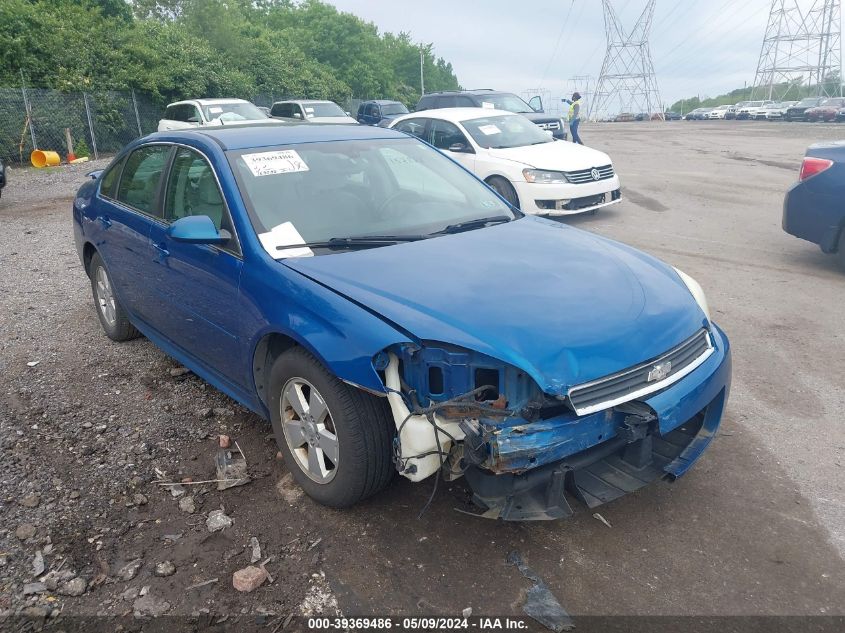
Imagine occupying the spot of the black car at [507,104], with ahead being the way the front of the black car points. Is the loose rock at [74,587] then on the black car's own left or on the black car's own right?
on the black car's own right

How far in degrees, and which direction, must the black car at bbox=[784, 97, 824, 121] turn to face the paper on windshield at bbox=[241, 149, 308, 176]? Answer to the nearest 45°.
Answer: approximately 45° to its left

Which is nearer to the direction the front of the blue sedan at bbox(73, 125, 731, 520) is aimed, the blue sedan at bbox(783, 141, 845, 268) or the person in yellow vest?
the blue sedan

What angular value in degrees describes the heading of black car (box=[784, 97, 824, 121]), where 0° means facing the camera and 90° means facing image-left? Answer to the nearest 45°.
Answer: approximately 45°

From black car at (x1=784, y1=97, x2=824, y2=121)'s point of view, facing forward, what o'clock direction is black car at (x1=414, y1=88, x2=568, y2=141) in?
black car at (x1=414, y1=88, x2=568, y2=141) is roughly at 11 o'clock from black car at (x1=784, y1=97, x2=824, y2=121).

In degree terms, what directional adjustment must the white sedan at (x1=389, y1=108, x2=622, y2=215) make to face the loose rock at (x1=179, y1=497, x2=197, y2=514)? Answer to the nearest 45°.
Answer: approximately 45° to its right

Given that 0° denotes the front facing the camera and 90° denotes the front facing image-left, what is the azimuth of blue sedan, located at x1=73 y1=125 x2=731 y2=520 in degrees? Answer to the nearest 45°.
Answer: approximately 315°

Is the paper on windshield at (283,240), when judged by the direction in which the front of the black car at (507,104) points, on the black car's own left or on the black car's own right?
on the black car's own right

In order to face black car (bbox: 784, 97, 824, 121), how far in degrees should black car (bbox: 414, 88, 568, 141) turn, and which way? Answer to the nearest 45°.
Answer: approximately 90° to its left
